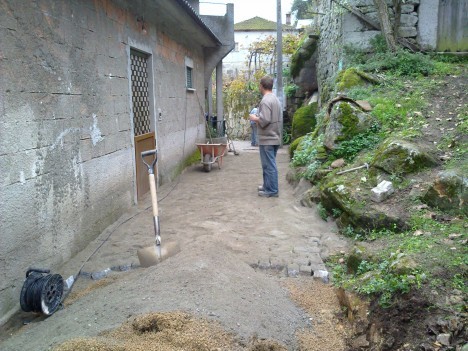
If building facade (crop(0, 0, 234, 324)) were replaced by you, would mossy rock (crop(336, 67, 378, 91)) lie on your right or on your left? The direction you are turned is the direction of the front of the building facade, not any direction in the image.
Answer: on your left

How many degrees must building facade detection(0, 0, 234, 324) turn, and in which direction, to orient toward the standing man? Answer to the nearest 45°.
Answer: approximately 90° to its left

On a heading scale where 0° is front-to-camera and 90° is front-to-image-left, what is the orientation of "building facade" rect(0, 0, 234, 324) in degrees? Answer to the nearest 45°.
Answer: approximately 315°

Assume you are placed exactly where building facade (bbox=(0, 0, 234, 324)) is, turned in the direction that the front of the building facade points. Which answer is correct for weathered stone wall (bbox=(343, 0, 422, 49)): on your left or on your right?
on your left

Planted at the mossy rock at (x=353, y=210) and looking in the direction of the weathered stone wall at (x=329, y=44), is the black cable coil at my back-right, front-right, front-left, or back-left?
back-left

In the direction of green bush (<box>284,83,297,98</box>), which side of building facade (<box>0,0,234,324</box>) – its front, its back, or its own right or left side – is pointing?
left

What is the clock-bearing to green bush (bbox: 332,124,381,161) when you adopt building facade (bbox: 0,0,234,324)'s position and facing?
The green bush is roughly at 10 o'clock from the building facade.

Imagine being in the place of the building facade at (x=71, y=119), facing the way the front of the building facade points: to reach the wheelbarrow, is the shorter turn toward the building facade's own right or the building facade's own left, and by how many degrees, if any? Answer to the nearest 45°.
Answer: approximately 90° to the building facade's own left

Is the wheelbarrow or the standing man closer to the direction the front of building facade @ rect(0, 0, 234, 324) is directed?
the standing man
